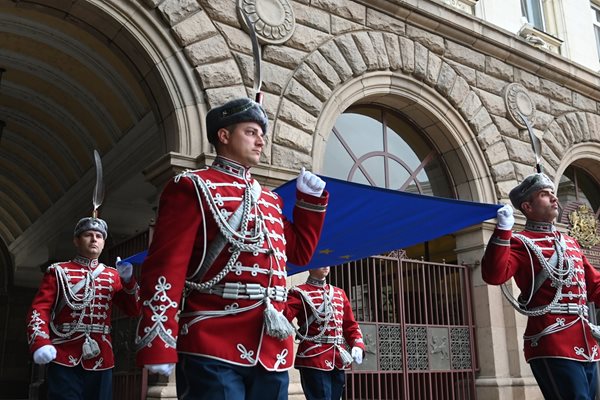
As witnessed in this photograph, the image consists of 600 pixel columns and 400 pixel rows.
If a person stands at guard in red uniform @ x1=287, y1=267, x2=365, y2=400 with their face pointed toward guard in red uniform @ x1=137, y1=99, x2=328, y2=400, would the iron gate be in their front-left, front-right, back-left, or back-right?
back-left

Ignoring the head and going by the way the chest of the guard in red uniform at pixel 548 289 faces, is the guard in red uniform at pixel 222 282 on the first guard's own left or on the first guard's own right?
on the first guard's own right

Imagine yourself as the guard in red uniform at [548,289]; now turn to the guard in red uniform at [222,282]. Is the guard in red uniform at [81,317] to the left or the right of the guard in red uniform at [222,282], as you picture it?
right

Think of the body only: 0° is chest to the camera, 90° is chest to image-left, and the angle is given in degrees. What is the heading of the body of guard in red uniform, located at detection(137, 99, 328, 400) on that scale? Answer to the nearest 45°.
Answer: approximately 315°
